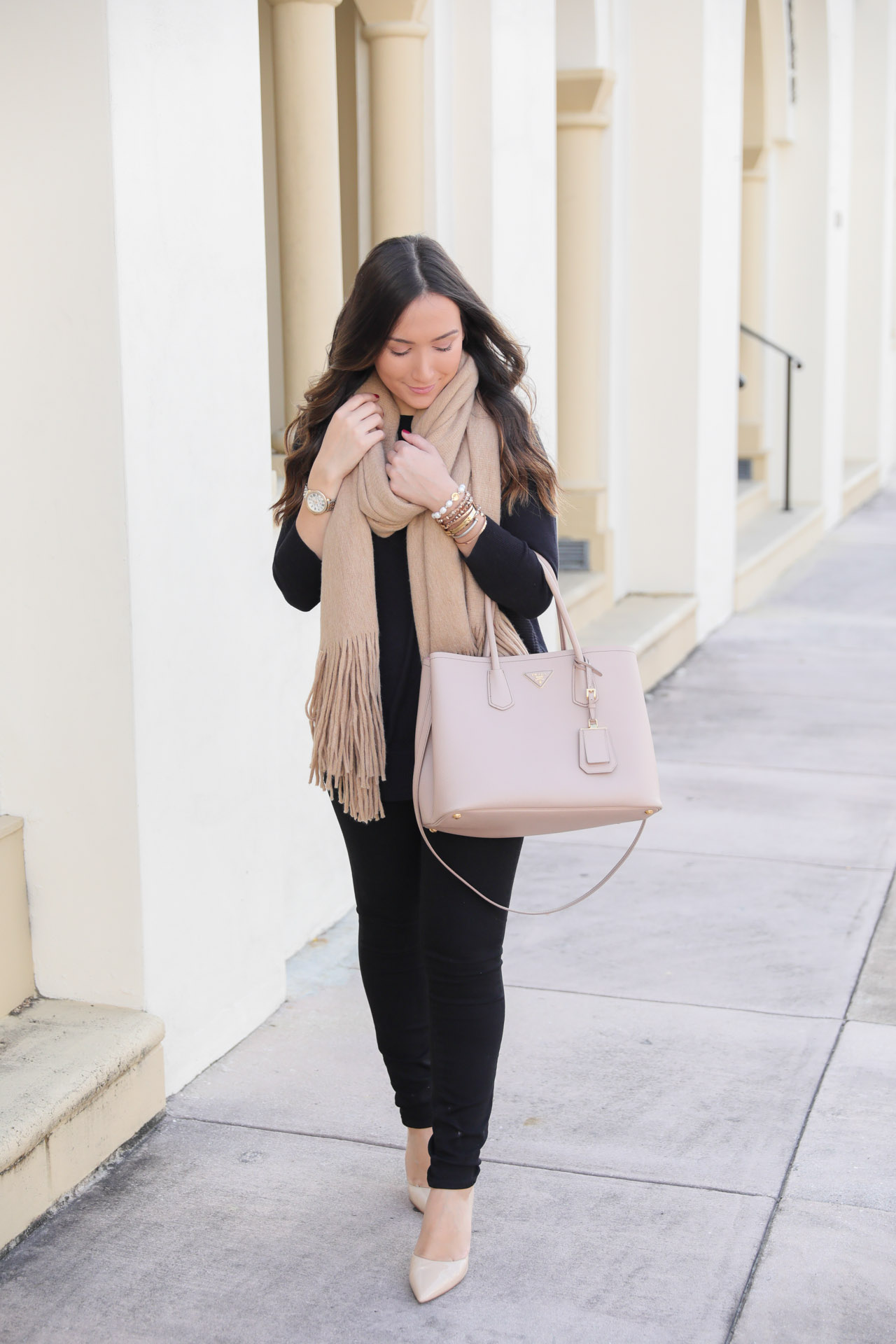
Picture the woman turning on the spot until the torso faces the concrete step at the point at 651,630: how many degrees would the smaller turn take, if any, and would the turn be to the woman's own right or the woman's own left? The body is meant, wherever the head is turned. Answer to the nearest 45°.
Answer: approximately 180°

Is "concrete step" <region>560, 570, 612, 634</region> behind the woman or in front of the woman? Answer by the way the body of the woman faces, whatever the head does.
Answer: behind

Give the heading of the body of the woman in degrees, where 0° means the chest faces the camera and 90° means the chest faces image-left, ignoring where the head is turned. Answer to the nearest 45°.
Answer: approximately 0°

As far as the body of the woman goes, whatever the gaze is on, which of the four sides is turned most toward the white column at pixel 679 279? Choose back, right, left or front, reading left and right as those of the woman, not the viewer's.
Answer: back

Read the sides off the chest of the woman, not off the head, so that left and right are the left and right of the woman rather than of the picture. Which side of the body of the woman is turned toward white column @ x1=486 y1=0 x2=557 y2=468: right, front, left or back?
back

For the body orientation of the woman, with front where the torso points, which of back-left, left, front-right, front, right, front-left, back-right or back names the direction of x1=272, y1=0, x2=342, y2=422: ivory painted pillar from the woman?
back

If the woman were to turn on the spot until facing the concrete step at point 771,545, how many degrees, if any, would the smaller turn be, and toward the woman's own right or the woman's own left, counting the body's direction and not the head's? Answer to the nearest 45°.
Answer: approximately 180°

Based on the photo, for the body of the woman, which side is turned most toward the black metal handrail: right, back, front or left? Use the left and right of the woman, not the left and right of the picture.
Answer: back

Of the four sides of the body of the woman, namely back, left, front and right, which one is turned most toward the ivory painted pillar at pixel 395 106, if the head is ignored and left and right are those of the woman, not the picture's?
back
